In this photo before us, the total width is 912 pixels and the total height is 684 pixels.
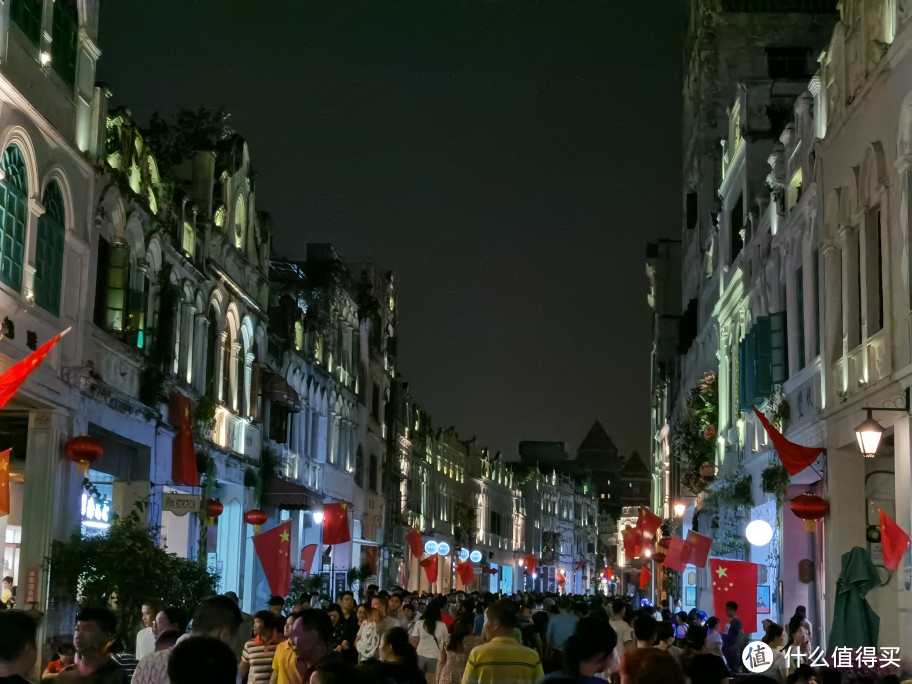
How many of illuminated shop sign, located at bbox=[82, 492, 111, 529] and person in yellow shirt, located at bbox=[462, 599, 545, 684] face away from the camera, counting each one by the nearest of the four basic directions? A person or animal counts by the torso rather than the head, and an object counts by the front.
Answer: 1

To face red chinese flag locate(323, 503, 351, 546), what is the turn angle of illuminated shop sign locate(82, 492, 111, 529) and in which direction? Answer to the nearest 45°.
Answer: approximately 90° to its left

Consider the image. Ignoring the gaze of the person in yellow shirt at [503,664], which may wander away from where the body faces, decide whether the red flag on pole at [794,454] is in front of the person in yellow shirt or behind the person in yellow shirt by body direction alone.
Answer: in front

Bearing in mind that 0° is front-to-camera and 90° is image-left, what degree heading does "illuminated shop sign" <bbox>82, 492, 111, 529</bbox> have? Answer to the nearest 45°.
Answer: approximately 315°

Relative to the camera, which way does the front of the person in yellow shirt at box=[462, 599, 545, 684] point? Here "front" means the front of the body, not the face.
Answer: away from the camera

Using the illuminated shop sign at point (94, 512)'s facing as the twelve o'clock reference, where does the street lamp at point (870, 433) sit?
The street lamp is roughly at 12 o'clock from the illuminated shop sign.

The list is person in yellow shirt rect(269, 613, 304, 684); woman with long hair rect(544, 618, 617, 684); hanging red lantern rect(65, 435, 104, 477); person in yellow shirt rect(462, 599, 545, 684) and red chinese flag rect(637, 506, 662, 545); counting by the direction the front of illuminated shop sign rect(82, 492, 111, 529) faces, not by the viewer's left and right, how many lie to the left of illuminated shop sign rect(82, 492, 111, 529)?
1
